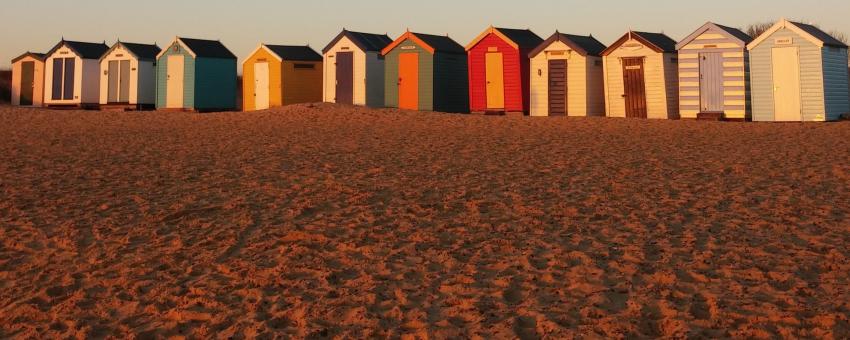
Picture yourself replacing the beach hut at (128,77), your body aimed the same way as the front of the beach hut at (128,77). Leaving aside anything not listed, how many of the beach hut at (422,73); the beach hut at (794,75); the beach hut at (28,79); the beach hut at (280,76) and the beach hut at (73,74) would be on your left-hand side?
3

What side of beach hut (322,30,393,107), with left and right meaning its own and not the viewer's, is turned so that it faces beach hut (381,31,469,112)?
left

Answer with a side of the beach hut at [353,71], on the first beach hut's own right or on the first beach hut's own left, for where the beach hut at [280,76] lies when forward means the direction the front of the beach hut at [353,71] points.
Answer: on the first beach hut's own right

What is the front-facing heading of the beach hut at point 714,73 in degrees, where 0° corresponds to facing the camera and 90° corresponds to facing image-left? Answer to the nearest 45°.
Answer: approximately 0°

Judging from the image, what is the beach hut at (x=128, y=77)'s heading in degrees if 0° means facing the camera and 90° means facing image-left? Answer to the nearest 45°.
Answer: approximately 45°

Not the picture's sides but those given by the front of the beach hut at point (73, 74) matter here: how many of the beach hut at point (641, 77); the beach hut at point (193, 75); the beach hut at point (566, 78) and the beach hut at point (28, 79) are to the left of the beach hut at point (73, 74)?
3

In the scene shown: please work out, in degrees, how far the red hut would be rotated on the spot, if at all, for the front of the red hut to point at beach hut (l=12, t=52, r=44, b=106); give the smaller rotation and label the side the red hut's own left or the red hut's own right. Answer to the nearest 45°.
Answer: approximately 45° to the red hut's own right

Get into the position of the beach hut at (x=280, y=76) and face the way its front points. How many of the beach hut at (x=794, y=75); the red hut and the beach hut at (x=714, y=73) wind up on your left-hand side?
3

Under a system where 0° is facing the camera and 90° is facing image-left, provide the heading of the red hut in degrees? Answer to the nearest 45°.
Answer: approximately 45°

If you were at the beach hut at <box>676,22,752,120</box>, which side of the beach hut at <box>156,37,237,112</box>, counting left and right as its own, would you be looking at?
left

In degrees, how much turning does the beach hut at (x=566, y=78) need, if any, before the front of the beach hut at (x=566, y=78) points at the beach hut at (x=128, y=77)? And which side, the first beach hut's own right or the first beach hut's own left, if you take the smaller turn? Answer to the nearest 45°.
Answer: approximately 45° to the first beach hut's own right

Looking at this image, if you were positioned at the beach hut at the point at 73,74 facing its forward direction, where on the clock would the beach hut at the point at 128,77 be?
the beach hut at the point at 128,77 is roughly at 9 o'clock from the beach hut at the point at 73,74.
